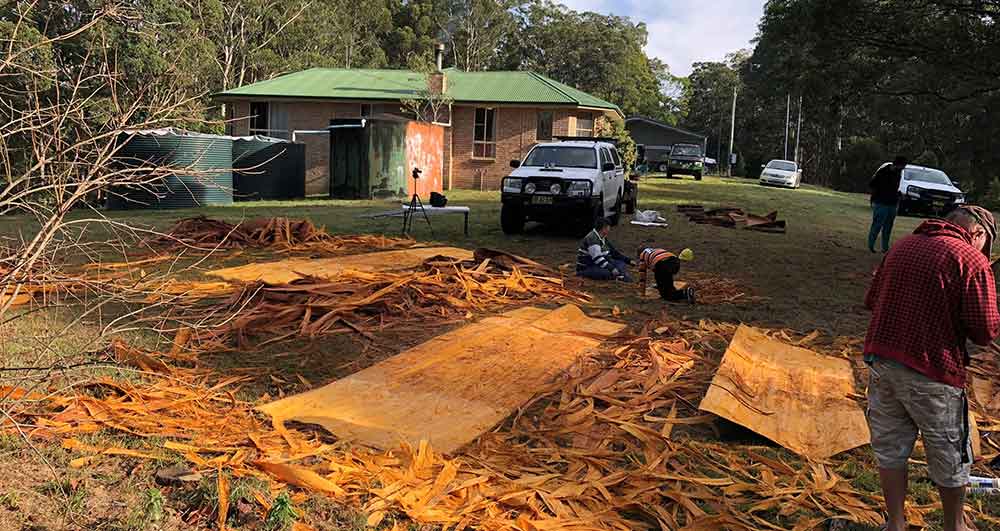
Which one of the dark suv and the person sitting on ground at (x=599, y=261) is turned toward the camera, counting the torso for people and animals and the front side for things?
the dark suv

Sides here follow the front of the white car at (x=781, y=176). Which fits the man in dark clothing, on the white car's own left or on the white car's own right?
on the white car's own left

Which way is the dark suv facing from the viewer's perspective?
toward the camera

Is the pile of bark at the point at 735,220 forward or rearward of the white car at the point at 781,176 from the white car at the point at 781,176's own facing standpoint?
forward

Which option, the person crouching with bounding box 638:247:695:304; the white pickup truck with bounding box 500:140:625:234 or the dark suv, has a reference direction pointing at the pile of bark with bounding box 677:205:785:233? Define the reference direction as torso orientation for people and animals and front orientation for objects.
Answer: the dark suv

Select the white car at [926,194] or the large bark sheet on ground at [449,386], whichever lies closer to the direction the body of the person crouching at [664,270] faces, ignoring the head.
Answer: the large bark sheet on ground

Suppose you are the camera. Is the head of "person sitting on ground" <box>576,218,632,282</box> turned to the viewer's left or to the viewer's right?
to the viewer's right

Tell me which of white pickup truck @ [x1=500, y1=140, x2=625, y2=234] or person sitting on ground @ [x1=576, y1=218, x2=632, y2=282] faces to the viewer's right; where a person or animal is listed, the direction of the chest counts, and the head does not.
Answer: the person sitting on ground

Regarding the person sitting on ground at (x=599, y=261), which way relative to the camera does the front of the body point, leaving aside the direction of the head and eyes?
to the viewer's right

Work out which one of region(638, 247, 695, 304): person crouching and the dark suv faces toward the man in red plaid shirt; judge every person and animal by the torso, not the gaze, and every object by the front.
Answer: the dark suv

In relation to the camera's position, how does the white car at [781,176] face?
facing the viewer and to the left of the viewer

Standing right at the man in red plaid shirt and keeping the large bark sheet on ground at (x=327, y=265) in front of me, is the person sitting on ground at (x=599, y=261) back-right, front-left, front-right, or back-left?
front-right

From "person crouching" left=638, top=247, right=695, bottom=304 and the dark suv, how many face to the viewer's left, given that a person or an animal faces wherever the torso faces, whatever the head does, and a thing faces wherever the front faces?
1
